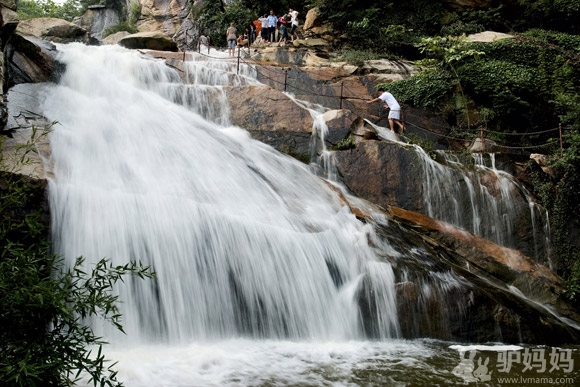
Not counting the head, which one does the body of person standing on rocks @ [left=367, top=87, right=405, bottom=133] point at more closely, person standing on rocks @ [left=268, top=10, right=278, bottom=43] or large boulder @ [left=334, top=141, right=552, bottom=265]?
the person standing on rocks

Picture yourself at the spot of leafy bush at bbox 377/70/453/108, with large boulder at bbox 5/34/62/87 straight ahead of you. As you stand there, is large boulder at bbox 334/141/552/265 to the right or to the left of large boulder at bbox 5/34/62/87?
left

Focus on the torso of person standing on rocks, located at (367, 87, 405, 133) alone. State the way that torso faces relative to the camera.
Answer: to the viewer's left
